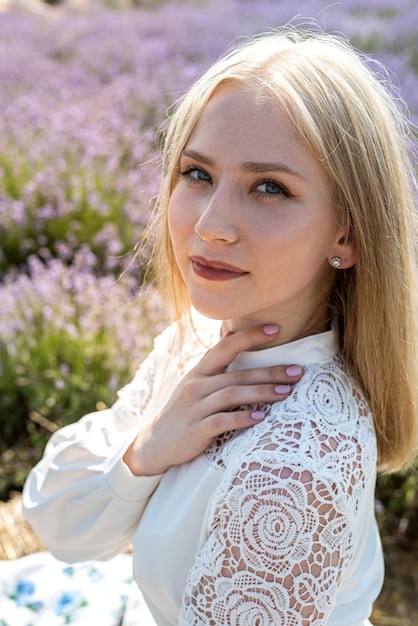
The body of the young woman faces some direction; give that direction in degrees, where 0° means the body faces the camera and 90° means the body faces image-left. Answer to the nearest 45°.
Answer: approximately 45°
